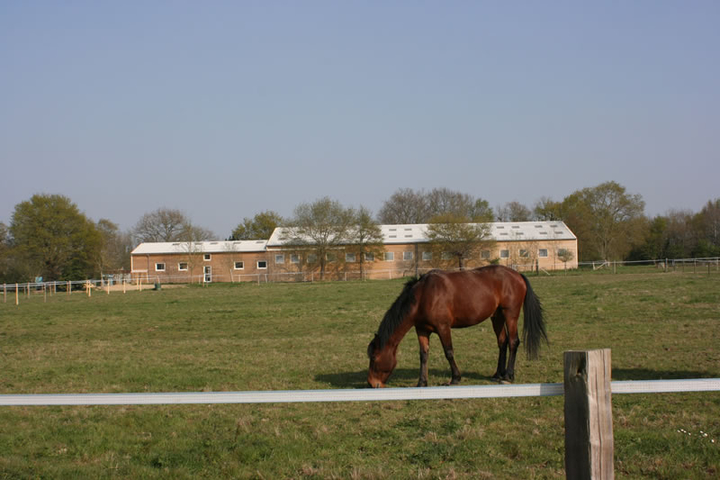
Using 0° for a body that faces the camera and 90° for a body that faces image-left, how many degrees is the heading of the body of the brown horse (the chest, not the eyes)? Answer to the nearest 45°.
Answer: approximately 90°

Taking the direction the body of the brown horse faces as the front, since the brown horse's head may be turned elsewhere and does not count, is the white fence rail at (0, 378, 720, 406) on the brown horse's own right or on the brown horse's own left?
on the brown horse's own left

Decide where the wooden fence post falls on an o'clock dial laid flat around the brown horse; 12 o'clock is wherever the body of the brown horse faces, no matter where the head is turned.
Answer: The wooden fence post is roughly at 9 o'clock from the brown horse.
